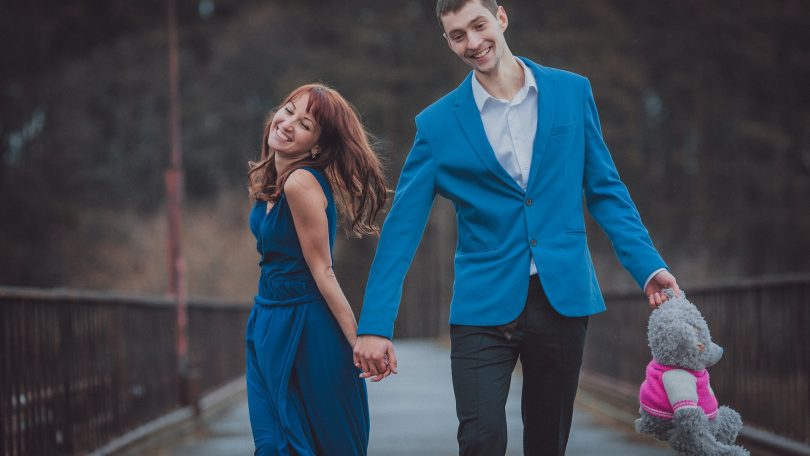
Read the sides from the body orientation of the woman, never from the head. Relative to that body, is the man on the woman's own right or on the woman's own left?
on the woman's own left

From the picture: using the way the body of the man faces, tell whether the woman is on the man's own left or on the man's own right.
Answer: on the man's own right

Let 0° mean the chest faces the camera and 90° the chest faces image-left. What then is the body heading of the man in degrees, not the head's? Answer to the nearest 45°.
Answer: approximately 0°
